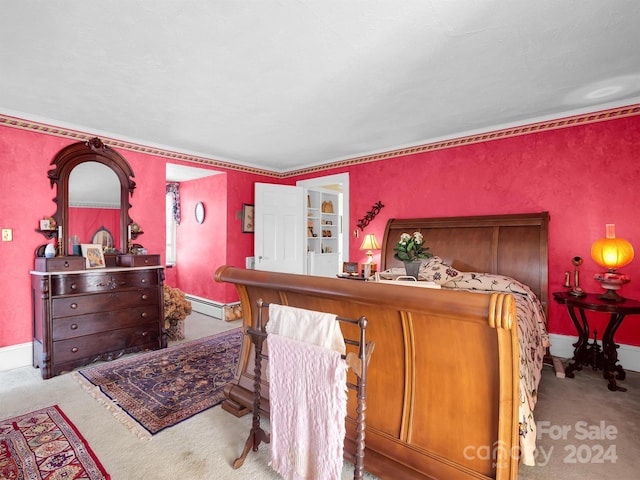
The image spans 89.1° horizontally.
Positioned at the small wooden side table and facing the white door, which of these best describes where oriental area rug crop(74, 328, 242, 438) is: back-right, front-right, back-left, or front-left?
front-left

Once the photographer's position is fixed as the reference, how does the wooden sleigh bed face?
facing the viewer and to the left of the viewer

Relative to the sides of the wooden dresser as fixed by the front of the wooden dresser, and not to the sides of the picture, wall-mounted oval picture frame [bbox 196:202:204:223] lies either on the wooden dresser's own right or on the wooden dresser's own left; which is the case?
on the wooden dresser's own left

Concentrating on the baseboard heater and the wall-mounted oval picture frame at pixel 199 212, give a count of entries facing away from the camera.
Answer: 0

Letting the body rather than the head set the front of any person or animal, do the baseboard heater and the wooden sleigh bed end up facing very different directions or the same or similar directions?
same or similar directions

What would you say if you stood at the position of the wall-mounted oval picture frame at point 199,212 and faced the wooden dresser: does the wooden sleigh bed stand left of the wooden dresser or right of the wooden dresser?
left

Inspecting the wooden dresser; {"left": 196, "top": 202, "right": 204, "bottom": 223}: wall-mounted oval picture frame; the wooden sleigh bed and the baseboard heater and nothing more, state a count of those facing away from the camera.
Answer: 0

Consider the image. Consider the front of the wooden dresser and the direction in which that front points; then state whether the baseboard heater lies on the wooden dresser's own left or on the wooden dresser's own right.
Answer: on the wooden dresser's own left

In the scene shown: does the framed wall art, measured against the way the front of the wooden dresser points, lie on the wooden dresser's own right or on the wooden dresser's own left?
on the wooden dresser's own left
